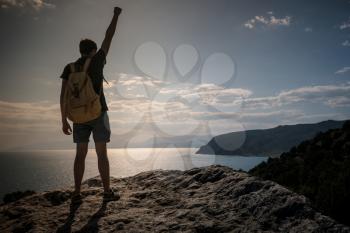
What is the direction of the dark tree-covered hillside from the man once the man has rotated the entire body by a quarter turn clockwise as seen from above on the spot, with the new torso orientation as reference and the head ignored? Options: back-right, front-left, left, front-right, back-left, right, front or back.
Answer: front-left

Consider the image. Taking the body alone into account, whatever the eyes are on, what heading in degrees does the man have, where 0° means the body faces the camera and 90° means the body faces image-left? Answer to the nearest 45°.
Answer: approximately 180°
